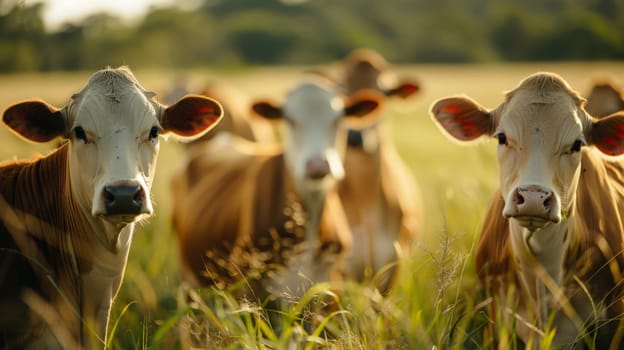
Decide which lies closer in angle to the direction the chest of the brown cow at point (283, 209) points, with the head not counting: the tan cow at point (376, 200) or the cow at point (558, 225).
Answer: the cow

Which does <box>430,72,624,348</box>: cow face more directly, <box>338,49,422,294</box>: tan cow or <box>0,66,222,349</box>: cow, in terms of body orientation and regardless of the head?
the cow

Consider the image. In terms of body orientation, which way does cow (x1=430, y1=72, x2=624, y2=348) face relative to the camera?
toward the camera

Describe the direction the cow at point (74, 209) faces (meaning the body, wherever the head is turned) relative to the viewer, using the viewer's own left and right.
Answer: facing the viewer and to the right of the viewer

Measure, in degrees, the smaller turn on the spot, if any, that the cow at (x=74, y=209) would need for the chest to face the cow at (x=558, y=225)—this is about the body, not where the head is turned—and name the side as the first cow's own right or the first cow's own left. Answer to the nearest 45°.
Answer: approximately 45° to the first cow's own left

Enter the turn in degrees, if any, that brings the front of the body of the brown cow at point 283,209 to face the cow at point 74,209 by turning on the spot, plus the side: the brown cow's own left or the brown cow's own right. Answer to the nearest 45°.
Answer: approximately 90° to the brown cow's own right

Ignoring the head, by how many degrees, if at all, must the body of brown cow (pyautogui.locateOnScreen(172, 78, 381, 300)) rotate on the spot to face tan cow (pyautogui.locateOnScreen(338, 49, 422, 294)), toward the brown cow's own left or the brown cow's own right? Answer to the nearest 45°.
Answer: approximately 90° to the brown cow's own left

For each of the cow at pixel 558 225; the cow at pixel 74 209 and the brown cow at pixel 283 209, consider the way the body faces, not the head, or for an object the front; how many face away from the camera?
0

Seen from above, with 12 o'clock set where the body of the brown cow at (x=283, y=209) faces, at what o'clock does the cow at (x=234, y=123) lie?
The cow is roughly at 7 o'clock from the brown cow.

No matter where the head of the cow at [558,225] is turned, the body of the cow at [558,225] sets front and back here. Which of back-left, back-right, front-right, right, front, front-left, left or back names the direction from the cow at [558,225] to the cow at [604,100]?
back
